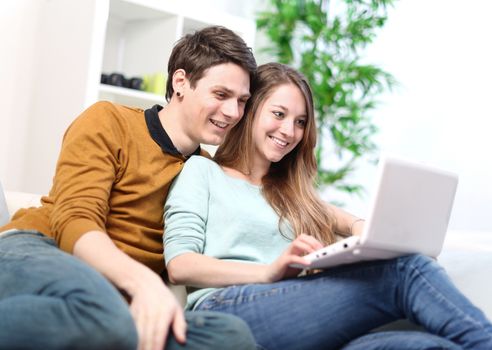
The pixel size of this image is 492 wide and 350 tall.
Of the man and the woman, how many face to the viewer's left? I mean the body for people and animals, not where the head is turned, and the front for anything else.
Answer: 0

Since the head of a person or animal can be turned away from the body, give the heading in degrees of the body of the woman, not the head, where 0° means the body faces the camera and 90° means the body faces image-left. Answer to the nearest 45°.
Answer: approximately 315°

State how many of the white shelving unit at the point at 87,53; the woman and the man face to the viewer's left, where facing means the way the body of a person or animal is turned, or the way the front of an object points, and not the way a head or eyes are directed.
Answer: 0

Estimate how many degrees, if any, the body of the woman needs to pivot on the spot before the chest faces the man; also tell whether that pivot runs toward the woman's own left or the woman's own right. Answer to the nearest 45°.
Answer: approximately 135° to the woman's own right

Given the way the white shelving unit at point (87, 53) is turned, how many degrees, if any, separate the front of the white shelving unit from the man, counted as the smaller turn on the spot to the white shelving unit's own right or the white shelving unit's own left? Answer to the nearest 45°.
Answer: approximately 45° to the white shelving unit's own right

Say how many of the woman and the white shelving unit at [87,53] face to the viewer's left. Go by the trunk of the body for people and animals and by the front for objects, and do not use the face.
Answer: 0

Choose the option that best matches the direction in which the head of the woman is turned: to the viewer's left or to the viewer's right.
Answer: to the viewer's right

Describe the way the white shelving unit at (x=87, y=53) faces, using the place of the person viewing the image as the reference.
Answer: facing the viewer and to the right of the viewer

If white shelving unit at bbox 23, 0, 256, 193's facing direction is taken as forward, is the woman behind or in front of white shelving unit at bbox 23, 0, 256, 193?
in front

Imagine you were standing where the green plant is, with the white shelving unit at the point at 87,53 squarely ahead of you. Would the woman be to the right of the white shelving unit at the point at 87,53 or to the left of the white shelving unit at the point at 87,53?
left
